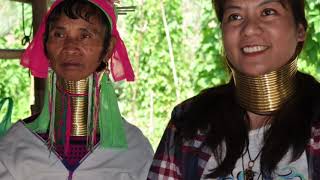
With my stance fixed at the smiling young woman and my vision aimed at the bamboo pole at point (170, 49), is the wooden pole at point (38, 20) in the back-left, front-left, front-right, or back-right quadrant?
front-left

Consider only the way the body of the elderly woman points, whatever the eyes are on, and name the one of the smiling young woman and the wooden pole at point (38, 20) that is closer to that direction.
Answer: the smiling young woman

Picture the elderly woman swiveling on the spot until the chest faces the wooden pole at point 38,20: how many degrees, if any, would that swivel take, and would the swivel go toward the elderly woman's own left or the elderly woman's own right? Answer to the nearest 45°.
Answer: approximately 180°

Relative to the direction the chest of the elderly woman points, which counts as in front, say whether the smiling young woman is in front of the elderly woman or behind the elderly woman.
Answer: in front

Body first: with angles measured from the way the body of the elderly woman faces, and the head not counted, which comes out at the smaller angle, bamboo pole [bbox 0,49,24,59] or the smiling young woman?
the smiling young woman

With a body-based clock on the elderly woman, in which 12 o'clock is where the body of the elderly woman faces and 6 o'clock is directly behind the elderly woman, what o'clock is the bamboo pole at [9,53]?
The bamboo pole is roughly at 5 o'clock from the elderly woman.

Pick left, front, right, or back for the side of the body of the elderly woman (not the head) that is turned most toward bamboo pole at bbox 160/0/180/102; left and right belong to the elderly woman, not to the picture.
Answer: back

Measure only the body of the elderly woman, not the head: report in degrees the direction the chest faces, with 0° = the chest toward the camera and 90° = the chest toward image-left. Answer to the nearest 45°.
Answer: approximately 0°
